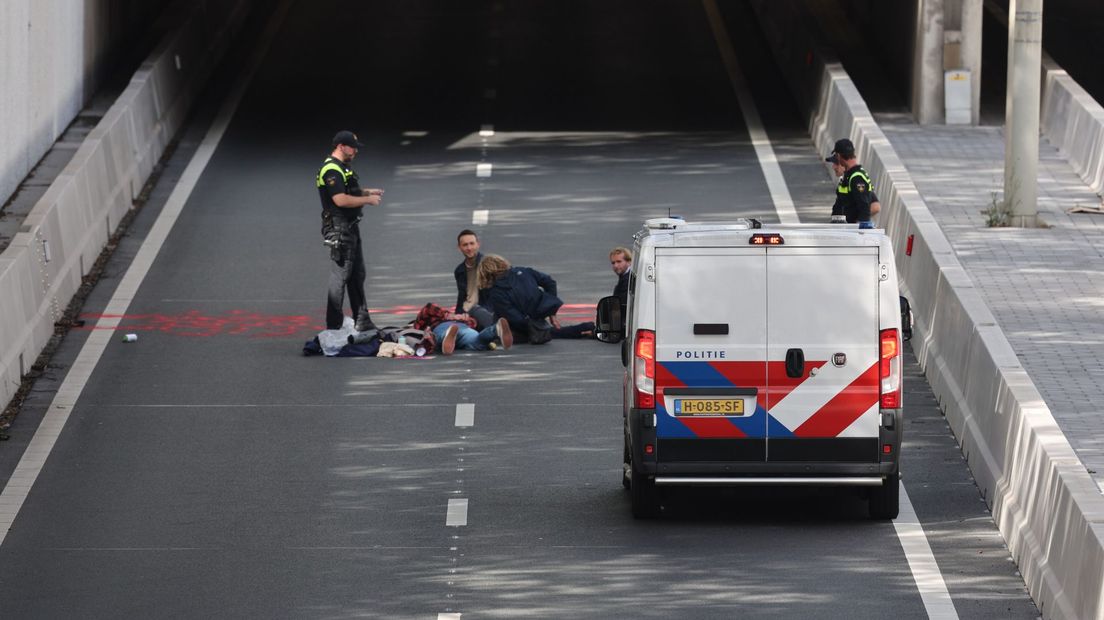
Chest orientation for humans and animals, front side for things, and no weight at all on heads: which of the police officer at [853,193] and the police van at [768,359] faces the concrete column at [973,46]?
the police van

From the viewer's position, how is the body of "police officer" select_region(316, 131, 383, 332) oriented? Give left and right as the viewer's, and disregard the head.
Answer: facing to the right of the viewer

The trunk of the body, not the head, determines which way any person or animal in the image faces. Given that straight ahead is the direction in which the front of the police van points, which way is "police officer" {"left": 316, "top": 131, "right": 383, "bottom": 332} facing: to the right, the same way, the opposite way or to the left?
to the right

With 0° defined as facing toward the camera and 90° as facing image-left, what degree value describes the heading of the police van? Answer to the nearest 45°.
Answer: approximately 180°

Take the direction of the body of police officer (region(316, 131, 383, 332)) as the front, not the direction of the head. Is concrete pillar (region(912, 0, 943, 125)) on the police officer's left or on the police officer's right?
on the police officer's left

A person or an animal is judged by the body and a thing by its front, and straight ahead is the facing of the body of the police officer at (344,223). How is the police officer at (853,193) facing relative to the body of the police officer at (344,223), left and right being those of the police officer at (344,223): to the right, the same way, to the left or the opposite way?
the opposite way

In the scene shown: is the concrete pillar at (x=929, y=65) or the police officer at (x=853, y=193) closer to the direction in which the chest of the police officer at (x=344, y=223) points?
the police officer

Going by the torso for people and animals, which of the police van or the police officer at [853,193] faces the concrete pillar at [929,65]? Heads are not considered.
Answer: the police van
